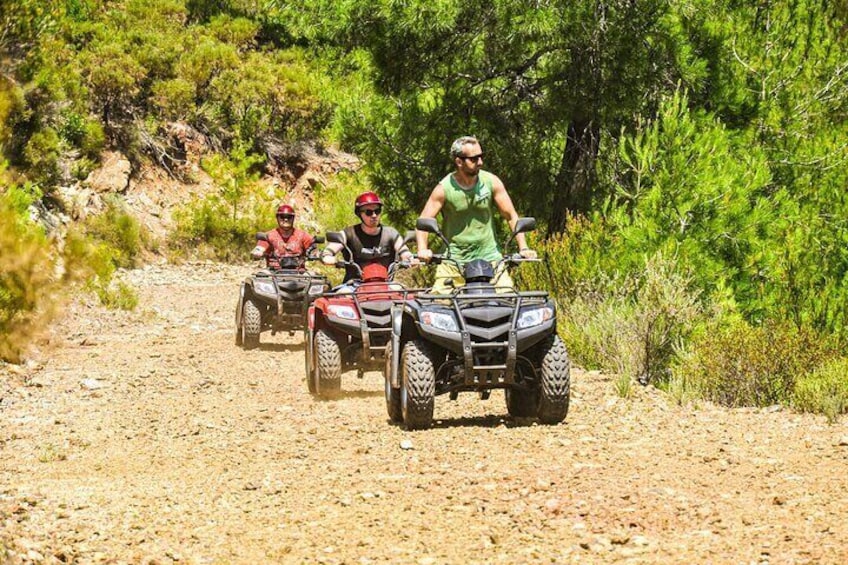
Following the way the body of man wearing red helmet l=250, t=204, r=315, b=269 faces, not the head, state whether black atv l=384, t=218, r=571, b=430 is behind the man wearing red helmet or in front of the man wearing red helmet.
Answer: in front

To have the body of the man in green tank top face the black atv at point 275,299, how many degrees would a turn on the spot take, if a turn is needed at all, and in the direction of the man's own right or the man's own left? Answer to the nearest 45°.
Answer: approximately 135° to the man's own right

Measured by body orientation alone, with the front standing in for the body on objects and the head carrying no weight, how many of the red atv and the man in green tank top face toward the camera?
2

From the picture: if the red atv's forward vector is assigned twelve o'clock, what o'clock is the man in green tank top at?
The man in green tank top is roughly at 11 o'clock from the red atv.

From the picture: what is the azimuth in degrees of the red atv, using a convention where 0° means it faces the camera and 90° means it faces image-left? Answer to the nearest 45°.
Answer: approximately 0°

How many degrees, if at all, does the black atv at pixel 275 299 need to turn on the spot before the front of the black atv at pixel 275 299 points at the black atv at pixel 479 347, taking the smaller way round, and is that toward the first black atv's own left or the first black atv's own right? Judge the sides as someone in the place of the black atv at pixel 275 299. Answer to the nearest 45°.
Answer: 0° — it already faces it

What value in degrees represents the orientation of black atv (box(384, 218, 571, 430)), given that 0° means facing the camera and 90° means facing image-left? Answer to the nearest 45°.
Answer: approximately 0°

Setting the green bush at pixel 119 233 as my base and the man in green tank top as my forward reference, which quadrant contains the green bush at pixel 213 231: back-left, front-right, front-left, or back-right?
back-left
